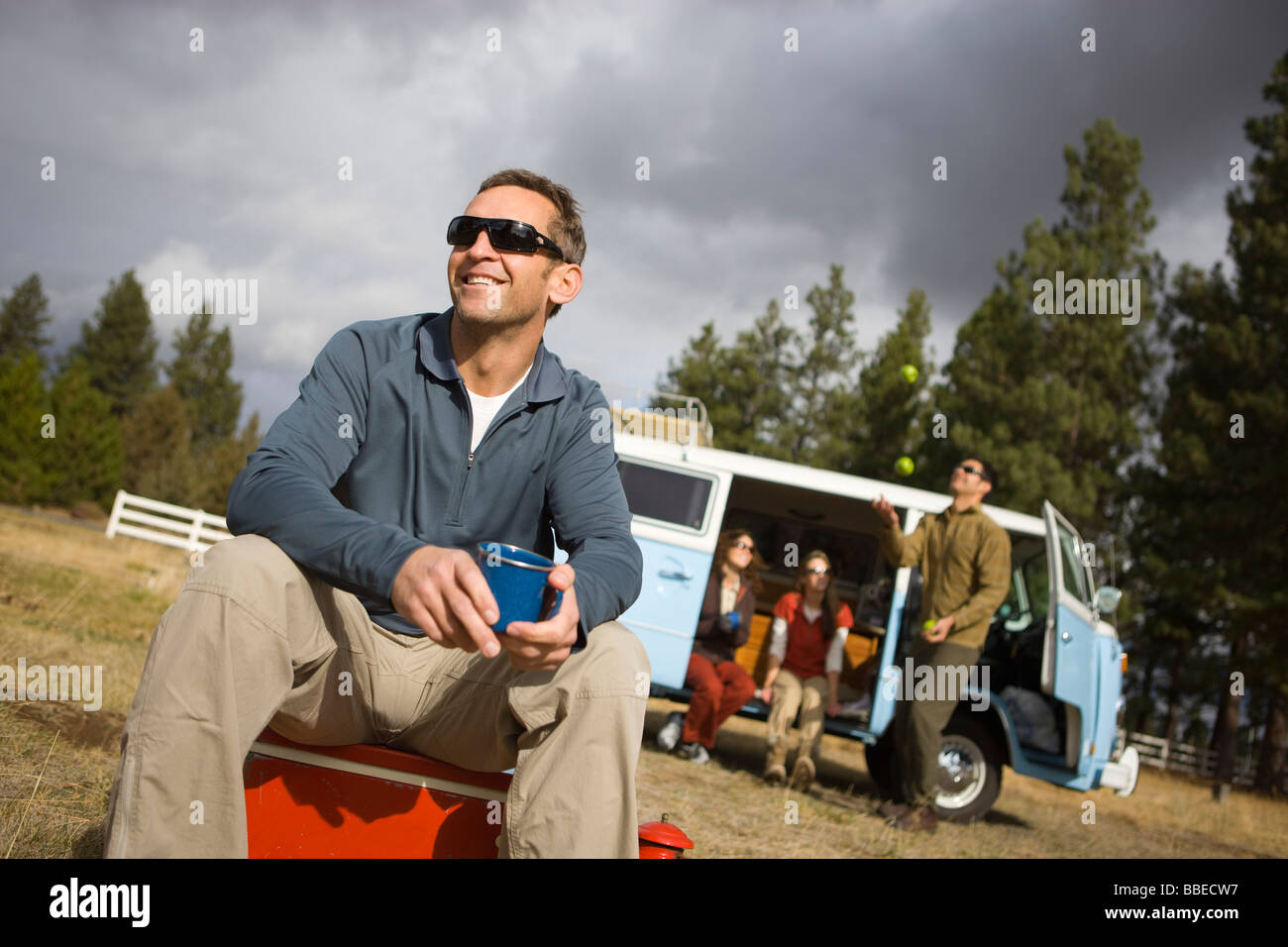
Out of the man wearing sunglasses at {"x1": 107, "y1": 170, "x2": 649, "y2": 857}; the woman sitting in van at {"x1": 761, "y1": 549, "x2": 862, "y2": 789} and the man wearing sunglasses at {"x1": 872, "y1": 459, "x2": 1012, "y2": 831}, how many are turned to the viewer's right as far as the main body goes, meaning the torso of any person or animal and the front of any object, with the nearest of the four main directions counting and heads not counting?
0

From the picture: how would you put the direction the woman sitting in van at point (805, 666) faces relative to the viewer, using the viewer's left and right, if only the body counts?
facing the viewer

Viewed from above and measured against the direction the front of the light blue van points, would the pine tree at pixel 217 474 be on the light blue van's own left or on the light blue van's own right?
on the light blue van's own left

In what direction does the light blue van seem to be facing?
to the viewer's right

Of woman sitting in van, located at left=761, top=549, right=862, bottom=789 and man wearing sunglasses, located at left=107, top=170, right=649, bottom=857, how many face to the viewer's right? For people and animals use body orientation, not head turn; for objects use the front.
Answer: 0

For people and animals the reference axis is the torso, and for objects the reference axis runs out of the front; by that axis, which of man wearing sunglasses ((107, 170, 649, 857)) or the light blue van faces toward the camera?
the man wearing sunglasses

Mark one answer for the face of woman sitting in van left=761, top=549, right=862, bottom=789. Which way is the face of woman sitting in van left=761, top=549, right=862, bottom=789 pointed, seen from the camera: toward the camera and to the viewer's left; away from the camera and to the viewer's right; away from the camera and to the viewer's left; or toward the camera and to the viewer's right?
toward the camera and to the viewer's right

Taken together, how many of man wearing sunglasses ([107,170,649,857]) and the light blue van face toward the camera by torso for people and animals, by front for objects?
1

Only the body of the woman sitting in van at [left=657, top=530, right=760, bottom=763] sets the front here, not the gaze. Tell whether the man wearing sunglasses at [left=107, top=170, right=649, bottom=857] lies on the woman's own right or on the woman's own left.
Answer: on the woman's own right

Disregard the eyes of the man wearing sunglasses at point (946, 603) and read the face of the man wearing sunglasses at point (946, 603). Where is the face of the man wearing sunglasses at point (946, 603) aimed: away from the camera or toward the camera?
toward the camera

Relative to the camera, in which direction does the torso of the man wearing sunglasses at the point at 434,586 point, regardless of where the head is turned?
toward the camera

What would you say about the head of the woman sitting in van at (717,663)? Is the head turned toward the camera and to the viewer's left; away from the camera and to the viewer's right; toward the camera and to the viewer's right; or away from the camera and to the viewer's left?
toward the camera and to the viewer's right
